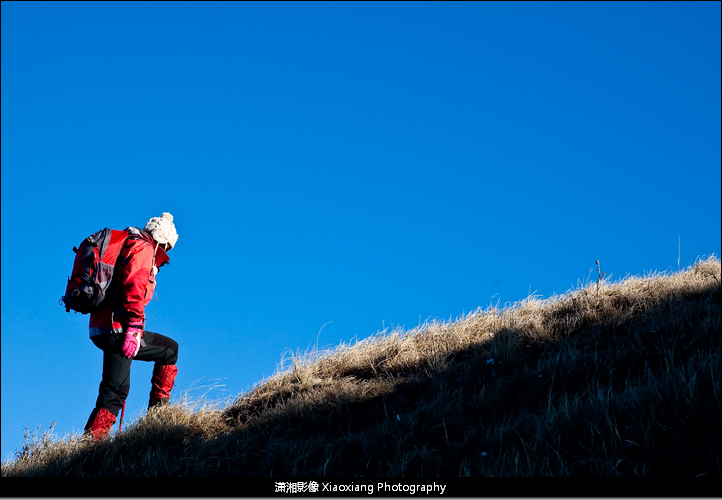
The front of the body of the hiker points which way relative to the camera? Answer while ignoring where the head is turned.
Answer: to the viewer's right
